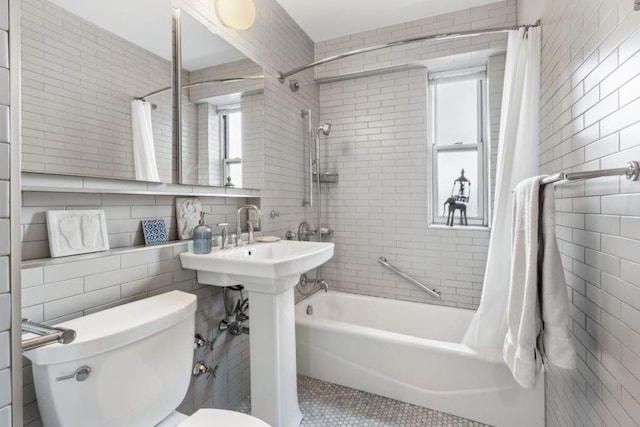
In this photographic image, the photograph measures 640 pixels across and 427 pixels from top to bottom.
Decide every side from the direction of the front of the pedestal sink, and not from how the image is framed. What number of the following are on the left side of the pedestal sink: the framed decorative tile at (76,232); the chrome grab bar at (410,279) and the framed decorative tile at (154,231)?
1

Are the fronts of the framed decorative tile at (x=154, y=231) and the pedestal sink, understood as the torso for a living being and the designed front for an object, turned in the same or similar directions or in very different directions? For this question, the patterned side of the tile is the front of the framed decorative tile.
same or similar directions

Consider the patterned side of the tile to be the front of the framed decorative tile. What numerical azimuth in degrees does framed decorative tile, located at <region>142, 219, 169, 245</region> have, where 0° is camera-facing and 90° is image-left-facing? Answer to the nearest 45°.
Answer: approximately 315°

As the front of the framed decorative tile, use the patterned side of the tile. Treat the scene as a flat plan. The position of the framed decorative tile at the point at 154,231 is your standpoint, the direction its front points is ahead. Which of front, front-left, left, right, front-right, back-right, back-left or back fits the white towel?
front

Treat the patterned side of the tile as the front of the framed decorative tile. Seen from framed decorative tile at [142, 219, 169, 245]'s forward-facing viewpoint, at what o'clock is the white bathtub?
The white bathtub is roughly at 11 o'clock from the framed decorative tile.

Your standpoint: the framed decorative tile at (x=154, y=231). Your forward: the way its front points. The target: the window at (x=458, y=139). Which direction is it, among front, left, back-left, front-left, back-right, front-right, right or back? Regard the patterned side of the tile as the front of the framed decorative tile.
front-left

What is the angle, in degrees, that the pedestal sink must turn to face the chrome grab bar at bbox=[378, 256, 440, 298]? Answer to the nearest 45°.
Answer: approximately 90° to its left

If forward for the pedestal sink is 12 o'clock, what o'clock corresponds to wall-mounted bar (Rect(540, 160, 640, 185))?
The wall-mounted bar is roughly at 12 o'clock from the pedestal sink.

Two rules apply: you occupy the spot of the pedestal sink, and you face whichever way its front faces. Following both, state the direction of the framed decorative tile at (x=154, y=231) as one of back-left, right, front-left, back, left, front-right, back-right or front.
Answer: back-right

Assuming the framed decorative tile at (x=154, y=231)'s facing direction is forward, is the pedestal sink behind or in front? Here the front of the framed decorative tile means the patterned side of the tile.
in front

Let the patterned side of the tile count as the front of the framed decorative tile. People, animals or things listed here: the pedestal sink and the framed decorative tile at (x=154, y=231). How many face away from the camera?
0

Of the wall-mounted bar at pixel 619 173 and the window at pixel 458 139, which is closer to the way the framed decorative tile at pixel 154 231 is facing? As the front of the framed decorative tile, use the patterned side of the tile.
the wall-mounted bar
